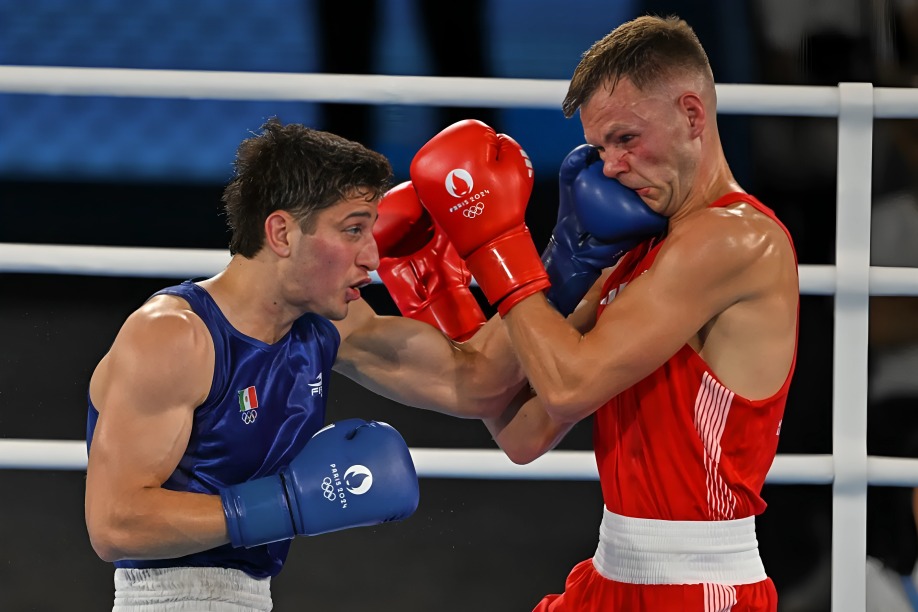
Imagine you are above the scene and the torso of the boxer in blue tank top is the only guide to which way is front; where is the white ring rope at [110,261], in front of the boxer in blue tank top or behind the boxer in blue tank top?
behind

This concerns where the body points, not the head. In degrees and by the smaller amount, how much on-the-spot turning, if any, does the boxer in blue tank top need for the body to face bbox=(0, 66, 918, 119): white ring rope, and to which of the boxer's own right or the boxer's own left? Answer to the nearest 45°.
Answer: approximately 135° to the boxer's own left

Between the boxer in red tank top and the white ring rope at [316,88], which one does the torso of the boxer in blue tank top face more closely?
the boxer in red tank top

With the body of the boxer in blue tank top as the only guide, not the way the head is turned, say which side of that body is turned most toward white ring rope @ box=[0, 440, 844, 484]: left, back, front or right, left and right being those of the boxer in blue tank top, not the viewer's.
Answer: left

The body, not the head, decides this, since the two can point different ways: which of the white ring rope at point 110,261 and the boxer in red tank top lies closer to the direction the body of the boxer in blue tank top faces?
the boxer in red tank top

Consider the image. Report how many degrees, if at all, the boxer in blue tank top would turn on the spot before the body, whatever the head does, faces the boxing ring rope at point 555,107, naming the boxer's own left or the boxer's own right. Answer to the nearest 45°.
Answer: approximately 90° to the boxer's own left

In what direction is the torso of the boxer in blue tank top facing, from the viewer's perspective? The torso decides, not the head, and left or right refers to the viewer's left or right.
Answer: facing the viewer and to the right of the viewer

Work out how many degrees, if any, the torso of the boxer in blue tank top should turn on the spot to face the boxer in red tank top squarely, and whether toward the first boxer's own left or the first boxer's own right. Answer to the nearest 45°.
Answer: approximately 45° to the first boxer's own left
